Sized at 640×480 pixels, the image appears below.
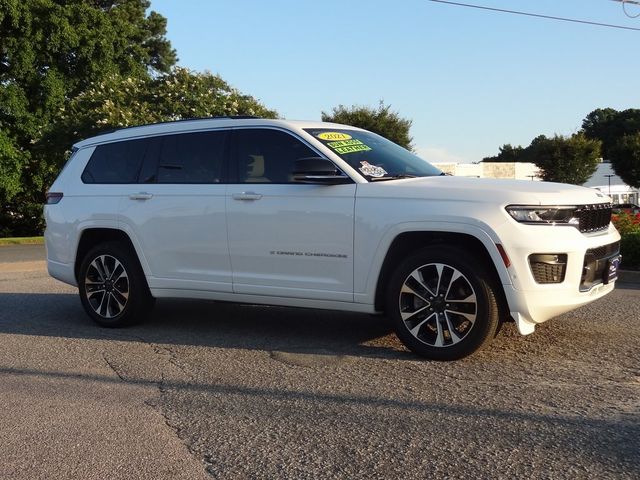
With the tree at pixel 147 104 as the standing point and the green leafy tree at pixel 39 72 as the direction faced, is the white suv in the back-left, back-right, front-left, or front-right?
back-left

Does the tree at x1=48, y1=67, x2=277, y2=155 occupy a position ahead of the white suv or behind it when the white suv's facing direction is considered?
behind

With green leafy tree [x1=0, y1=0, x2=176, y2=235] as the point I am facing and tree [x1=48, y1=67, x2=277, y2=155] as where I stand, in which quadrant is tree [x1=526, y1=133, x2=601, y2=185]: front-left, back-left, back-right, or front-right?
back-right

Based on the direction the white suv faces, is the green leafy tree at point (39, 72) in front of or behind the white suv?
behind

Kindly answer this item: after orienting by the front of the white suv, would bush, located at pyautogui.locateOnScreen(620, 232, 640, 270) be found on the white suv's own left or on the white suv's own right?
on the white suv's own left

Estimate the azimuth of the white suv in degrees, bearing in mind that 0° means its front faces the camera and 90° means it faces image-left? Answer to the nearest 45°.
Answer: approximately 315°

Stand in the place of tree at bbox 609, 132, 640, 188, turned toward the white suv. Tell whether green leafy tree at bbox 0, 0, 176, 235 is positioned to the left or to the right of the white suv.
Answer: right

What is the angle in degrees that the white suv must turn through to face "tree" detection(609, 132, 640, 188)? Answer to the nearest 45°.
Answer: approximately 90° to its left
